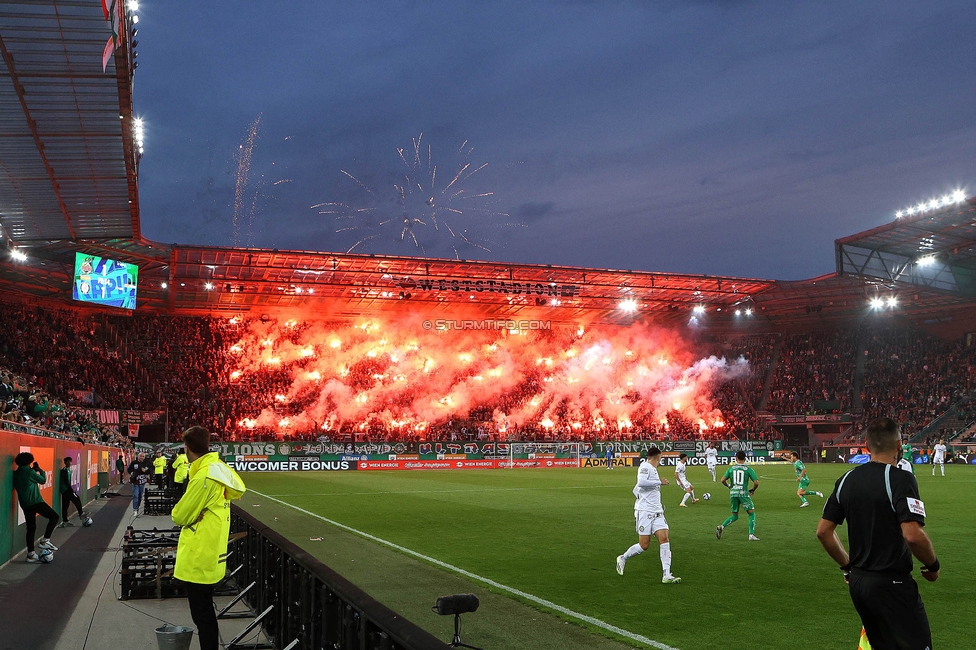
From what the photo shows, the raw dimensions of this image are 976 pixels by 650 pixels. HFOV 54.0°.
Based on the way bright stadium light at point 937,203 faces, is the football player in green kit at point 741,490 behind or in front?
in front

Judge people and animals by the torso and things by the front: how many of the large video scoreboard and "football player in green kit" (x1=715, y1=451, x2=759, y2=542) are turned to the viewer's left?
0

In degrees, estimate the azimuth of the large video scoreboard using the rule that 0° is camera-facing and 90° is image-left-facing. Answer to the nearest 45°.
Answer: approximately 315°
